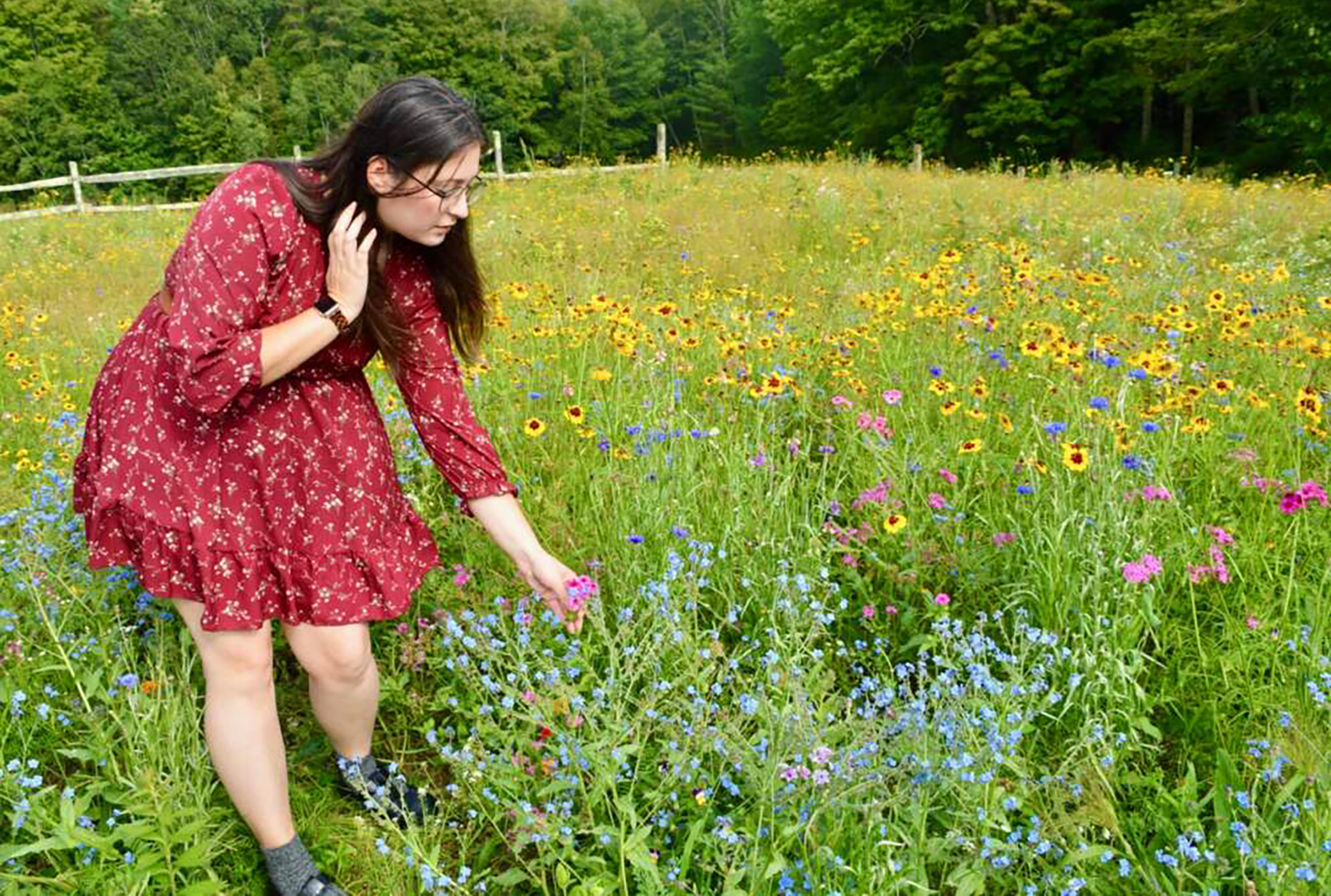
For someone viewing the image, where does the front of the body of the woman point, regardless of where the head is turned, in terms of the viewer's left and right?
facing the viewer and to the right of the viewer

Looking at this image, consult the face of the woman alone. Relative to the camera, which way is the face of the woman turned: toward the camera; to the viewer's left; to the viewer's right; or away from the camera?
to the viewer's right

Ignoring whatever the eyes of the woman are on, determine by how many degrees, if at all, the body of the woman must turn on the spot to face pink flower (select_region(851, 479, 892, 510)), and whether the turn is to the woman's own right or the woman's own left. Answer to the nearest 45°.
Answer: approximately 45° to the woman's own left

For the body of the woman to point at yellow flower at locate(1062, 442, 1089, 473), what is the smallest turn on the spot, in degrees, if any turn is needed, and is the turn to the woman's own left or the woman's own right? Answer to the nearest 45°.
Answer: approximately 45° to the woman's own left
